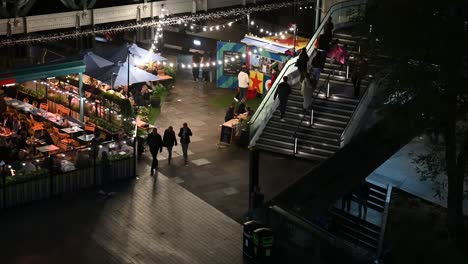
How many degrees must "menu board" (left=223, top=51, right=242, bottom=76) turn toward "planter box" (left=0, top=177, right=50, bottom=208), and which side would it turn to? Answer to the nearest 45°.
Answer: approximately 45° to its right

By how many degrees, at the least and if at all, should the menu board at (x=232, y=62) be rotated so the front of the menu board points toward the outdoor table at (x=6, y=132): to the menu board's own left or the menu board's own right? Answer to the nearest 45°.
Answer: approximately 45° to the menu board's own right

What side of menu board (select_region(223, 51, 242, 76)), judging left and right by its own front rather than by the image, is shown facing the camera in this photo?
front

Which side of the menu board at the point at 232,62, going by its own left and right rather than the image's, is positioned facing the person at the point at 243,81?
front

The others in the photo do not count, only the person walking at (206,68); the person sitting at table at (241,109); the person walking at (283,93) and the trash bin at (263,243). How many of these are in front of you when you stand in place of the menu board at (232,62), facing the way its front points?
3

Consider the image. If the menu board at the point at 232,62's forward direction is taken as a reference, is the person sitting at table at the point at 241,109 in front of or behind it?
in front

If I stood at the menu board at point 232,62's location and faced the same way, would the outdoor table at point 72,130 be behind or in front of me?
in front

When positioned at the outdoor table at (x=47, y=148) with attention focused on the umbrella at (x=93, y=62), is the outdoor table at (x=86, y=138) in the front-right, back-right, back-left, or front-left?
front-right

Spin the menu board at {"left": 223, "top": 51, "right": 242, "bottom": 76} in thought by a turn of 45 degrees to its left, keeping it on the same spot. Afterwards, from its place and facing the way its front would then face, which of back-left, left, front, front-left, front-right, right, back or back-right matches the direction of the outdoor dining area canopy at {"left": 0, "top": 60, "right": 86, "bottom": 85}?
right

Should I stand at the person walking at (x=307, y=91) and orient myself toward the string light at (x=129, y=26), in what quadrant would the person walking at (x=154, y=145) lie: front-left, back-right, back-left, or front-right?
front-left

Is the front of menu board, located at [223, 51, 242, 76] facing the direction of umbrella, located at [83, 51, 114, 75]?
no

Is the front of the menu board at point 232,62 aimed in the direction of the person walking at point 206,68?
no

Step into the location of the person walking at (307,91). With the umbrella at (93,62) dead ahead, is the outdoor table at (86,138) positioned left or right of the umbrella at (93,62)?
left
